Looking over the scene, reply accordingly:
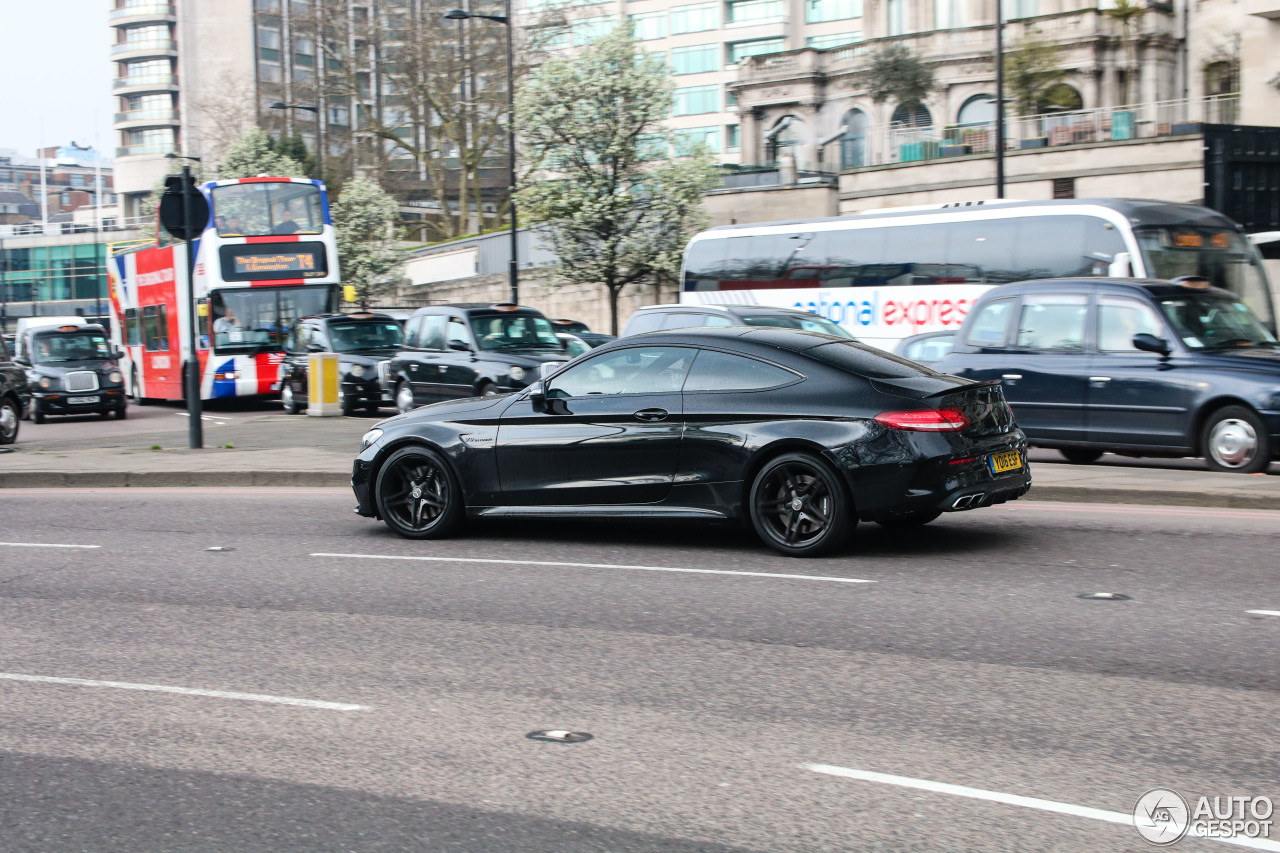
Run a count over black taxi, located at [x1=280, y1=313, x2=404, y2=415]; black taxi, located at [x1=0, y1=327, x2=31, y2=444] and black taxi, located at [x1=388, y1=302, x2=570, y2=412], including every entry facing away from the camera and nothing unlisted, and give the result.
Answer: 0

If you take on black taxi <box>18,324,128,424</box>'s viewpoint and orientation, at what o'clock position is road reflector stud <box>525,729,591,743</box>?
The road reflector stud is roughly at 12 o'clock from the black taxi.

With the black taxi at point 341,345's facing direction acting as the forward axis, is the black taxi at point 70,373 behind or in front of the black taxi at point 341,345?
behind

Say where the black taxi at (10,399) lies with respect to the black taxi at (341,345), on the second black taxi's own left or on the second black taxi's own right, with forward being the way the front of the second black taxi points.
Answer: on the second black taxi's own right

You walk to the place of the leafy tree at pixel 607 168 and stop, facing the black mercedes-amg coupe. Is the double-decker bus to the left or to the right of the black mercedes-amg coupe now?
right

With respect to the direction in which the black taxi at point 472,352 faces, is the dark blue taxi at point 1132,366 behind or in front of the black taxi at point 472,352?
in front

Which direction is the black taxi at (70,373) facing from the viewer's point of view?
toward the camera

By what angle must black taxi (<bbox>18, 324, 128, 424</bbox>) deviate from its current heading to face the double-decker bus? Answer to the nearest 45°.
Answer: approximately 90° to its left

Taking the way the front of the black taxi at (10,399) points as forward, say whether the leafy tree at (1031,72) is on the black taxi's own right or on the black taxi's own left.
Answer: on the black taxi's own left

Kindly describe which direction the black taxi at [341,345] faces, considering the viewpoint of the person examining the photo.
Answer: facing the viewer and to the right of the viewer
